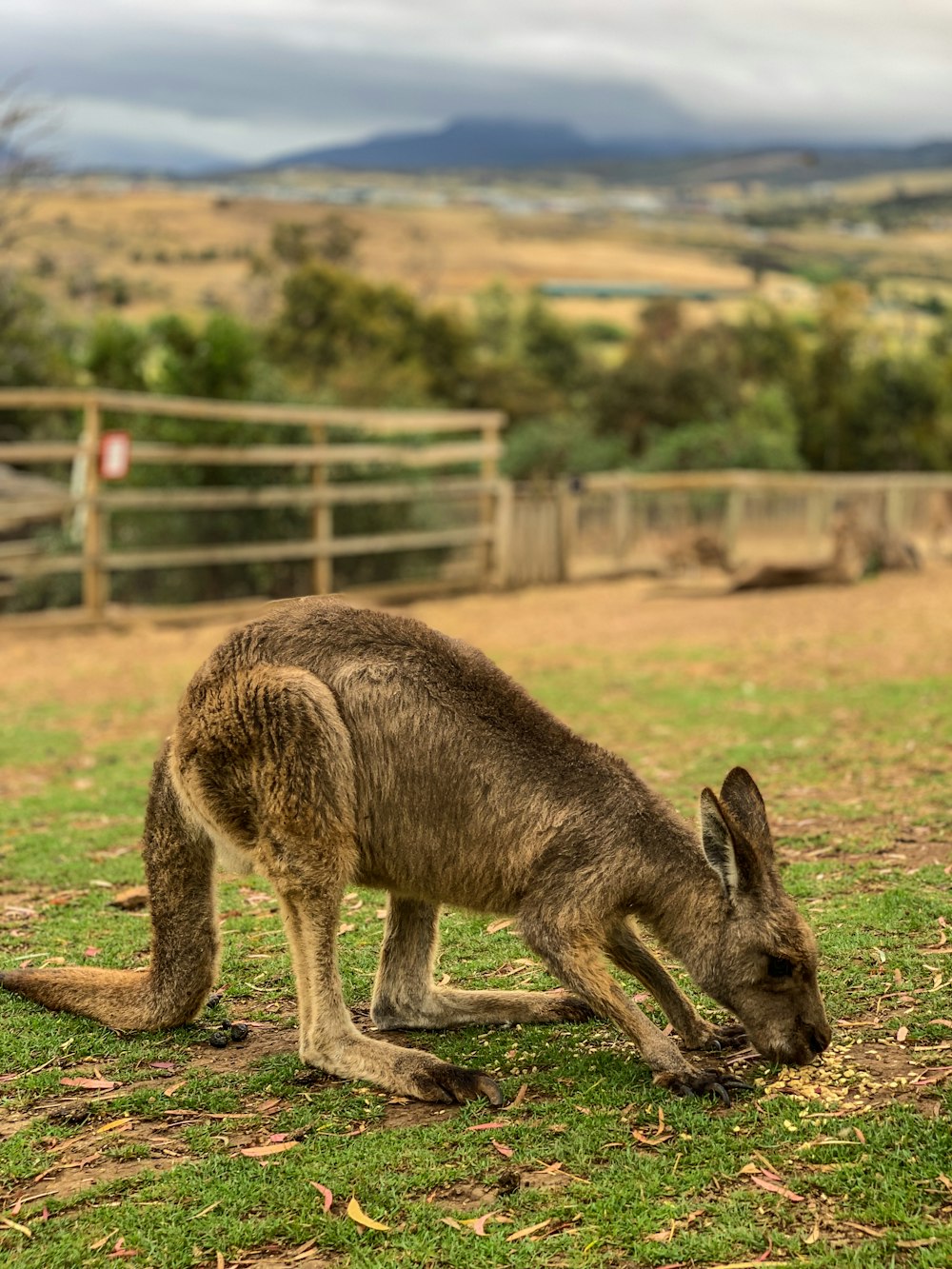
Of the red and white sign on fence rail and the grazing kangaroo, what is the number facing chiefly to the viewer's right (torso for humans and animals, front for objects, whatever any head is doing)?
1

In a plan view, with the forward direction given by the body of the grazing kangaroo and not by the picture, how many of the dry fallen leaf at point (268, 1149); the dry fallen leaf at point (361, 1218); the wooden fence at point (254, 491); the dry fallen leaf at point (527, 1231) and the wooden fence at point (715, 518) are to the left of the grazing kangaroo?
2

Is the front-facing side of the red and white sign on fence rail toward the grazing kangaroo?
yes

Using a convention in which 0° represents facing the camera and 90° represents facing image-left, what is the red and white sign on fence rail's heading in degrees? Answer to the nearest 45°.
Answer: approximately 0°

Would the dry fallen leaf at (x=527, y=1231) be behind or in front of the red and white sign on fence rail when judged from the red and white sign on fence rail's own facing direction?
in front

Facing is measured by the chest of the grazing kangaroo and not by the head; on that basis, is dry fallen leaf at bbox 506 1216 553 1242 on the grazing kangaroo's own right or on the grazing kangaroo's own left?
on the grazing kangaroo's own right

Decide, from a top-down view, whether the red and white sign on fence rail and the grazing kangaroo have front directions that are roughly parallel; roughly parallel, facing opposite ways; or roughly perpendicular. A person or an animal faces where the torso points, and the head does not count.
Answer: roughly perpendicular

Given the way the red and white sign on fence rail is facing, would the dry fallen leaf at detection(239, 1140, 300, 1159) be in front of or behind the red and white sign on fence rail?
in front

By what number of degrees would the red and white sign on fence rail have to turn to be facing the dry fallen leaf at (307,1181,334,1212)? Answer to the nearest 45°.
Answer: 0° — it already faces it

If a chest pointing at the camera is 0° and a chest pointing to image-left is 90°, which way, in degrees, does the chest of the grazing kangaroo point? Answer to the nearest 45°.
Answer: approximately 270°

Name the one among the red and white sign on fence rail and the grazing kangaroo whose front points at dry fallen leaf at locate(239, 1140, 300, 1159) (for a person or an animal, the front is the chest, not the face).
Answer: the red and white sign on fence rail

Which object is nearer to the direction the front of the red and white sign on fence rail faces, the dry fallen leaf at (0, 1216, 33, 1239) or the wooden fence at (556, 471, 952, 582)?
the dry fallen leaf

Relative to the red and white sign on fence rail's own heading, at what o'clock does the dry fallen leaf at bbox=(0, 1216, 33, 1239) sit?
The dry fallen leaf is roughly at 12 o'clock from the red and white sign on fence rail.
